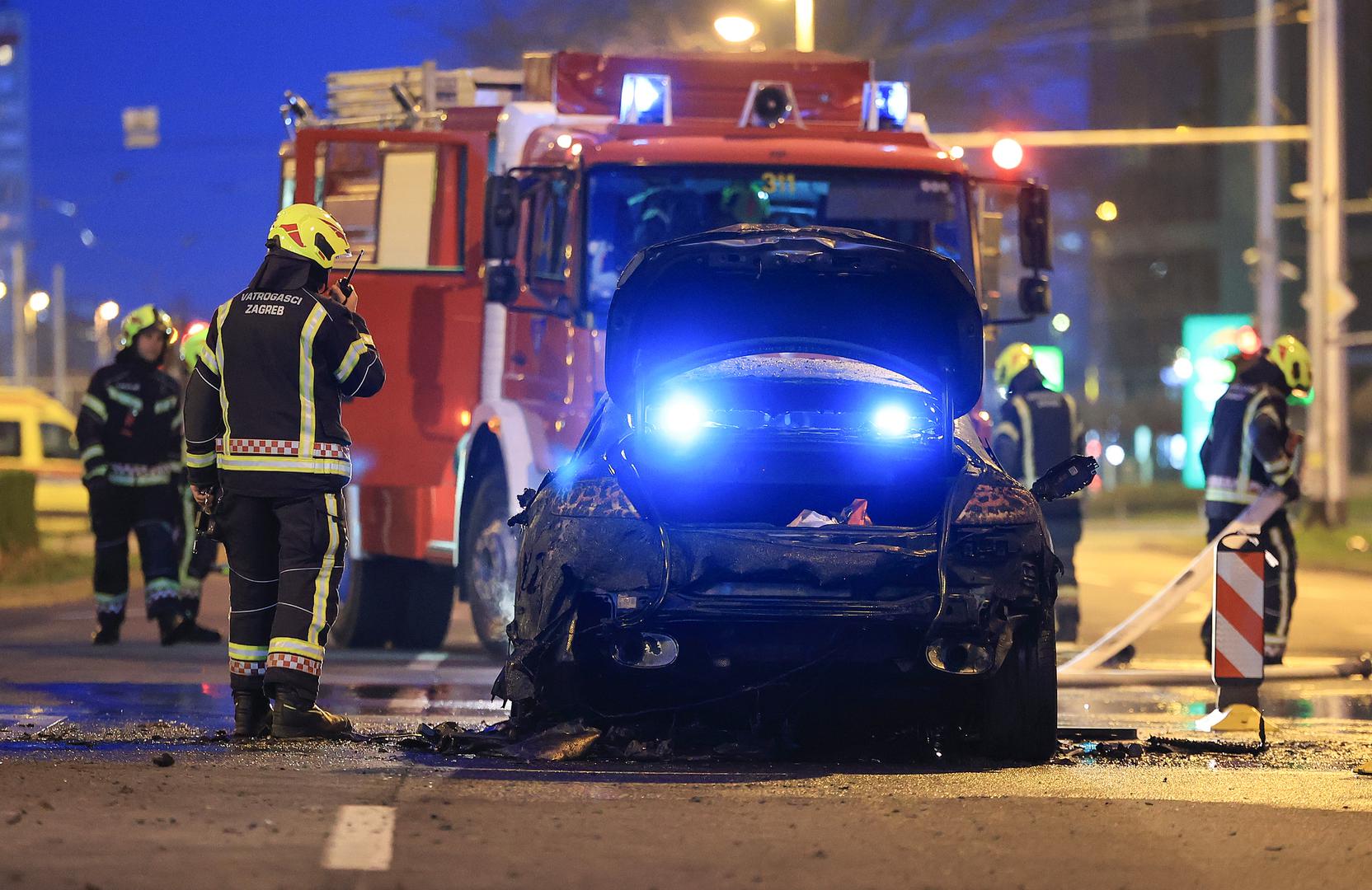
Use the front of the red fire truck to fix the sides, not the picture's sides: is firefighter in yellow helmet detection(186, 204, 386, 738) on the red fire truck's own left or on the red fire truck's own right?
on the red fire truck's own right

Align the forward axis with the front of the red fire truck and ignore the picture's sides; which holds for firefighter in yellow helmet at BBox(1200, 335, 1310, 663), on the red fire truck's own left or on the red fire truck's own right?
on the red fire truck's own left

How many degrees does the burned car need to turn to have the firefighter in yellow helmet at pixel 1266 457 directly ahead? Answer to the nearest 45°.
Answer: approximately 45° to its right
